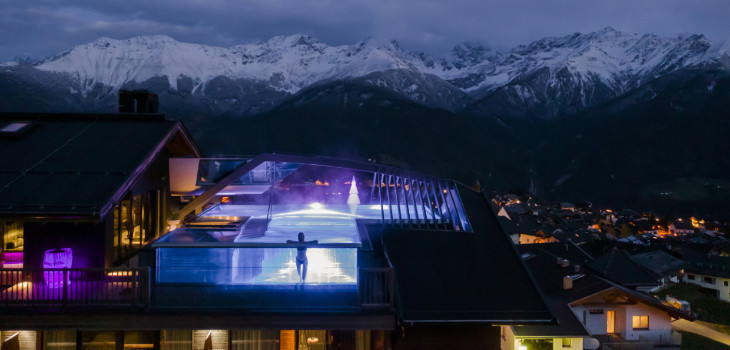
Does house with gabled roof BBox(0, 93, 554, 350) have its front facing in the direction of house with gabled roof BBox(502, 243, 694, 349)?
no

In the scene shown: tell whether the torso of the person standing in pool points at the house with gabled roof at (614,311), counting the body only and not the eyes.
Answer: no

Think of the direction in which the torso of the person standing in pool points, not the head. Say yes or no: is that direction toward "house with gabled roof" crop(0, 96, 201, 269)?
no

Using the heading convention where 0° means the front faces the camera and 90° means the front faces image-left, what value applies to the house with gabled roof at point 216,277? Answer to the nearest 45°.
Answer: approximately 0°
